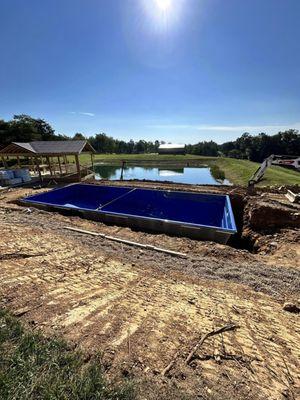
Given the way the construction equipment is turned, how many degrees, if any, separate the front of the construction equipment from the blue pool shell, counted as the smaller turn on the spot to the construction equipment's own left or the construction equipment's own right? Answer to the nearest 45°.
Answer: approximately 45° to the construction equipment's own left

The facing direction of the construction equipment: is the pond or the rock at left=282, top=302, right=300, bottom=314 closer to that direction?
the pond

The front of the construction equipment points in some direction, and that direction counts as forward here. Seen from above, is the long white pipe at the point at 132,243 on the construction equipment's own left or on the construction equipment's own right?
on the construction equipment's own left

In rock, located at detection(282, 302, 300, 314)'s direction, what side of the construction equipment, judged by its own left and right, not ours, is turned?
left

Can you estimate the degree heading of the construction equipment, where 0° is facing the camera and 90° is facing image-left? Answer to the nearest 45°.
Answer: approximately 90°

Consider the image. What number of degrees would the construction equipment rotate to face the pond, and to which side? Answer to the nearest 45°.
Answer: approximately 45° to its right

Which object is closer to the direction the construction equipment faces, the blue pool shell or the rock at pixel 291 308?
the blue pool shell
